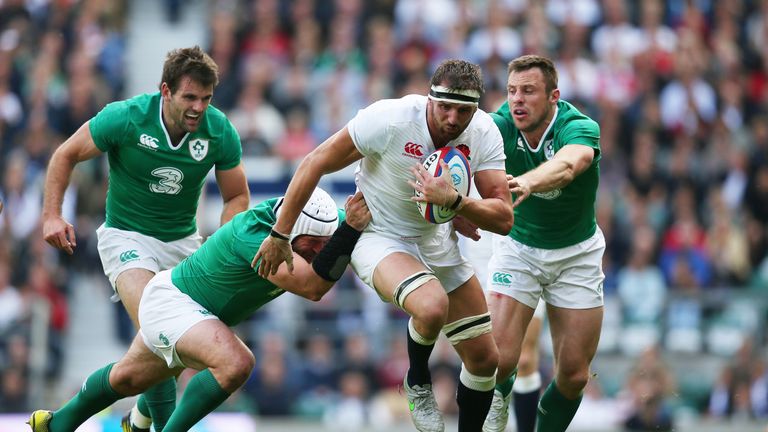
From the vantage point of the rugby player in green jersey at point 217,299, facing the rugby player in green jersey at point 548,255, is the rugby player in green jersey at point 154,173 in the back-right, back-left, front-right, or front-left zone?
back-left

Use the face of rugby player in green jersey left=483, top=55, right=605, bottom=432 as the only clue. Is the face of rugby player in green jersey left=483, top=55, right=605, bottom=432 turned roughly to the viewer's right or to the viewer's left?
to the viewer's left

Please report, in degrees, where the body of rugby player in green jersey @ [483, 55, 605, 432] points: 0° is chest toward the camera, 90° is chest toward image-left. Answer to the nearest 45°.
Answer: approximately 45°

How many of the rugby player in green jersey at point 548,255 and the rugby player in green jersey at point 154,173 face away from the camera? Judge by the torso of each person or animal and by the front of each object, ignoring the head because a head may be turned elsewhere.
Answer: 0

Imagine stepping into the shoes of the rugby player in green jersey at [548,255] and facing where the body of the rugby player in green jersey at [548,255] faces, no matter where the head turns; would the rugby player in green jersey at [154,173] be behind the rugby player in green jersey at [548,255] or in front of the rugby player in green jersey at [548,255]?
in front

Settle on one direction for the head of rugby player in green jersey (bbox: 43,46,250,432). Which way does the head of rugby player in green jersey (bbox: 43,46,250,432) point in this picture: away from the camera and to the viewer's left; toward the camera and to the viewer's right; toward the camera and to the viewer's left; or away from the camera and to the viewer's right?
toward the camera and to the viewer's right

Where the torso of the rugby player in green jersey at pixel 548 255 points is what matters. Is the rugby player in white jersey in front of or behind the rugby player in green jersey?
in front

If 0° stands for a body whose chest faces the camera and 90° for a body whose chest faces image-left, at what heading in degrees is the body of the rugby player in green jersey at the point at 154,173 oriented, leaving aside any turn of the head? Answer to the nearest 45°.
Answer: approximately 315°
